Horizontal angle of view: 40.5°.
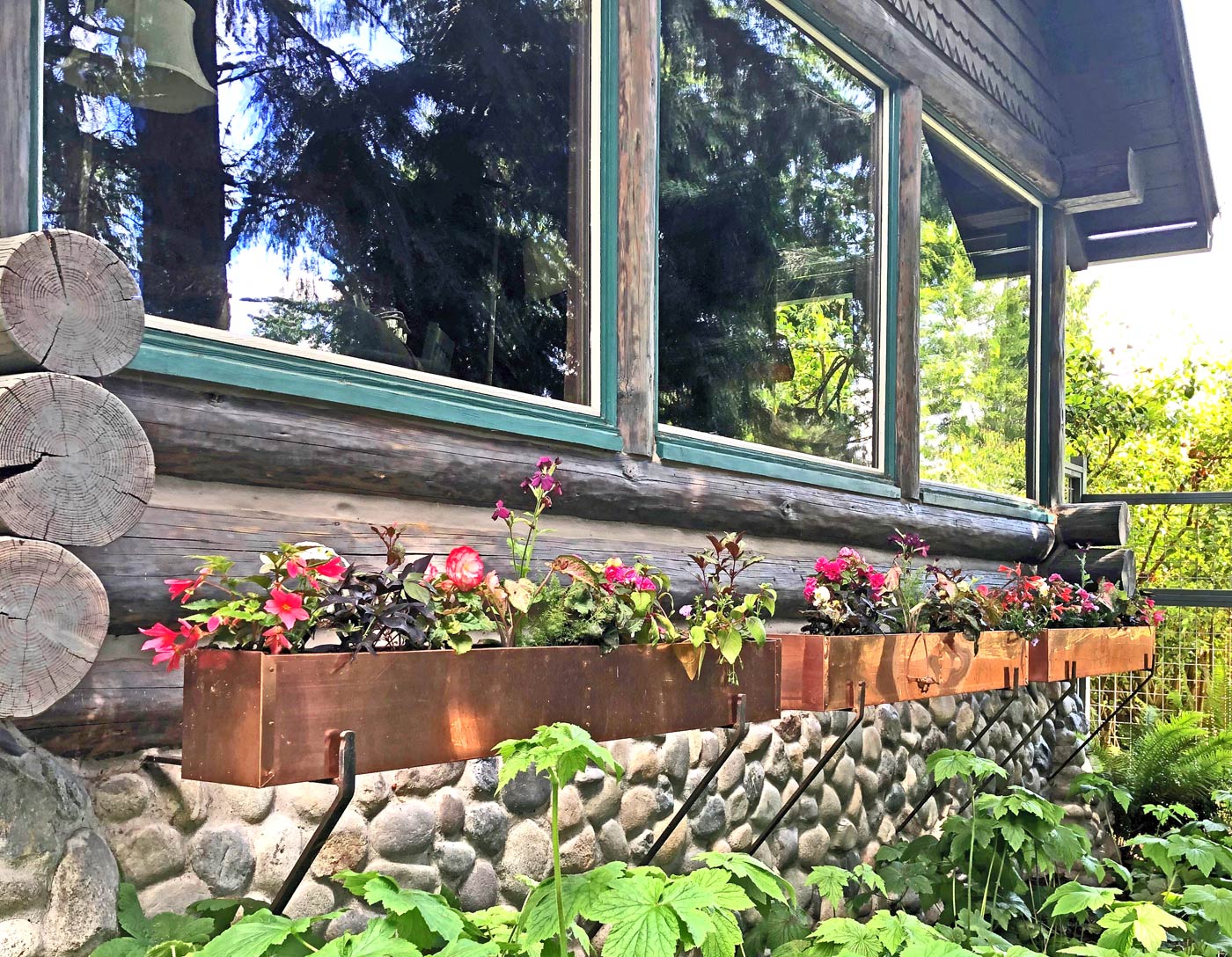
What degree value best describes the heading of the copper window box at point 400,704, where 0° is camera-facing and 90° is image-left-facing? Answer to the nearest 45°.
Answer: approximately 315°

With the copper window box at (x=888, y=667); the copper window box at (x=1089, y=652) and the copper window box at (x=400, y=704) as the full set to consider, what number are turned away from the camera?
0

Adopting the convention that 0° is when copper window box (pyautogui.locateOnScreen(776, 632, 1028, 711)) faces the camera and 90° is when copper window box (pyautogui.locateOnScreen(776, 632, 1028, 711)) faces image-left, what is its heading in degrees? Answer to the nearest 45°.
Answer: approximately 315°

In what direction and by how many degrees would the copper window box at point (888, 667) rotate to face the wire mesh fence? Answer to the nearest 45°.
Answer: approximately 135° to its left

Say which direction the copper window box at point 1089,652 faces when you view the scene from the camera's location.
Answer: facing the viewer and to the right of the viewer

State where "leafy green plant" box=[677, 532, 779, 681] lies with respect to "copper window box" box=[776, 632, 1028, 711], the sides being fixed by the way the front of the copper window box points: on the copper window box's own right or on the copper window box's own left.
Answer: on the copper window box's own right

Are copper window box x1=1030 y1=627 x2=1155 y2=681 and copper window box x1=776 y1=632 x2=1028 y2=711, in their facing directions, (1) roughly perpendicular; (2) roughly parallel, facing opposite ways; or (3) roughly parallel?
roughly parallel

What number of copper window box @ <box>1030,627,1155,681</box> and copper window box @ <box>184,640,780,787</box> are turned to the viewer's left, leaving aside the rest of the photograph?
0

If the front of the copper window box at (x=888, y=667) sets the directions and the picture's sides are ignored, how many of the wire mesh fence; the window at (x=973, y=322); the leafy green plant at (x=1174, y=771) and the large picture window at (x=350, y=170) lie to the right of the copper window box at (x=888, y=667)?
1

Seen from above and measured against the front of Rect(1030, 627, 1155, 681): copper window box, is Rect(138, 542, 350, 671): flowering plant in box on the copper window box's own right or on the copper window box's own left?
on the copper window box's own right

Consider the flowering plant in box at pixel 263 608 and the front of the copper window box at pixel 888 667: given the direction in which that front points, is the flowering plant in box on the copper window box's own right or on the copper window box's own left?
on the copper window box's own right

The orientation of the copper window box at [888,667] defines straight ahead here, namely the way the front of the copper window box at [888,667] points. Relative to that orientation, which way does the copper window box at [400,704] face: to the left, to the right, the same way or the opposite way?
the same way

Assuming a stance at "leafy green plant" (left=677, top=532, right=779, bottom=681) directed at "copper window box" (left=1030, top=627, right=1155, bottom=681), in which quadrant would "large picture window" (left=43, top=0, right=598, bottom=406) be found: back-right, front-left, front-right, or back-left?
back-left

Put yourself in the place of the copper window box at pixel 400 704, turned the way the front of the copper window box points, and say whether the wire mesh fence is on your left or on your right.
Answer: on your left

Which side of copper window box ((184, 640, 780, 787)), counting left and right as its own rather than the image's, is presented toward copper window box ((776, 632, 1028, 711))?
left
